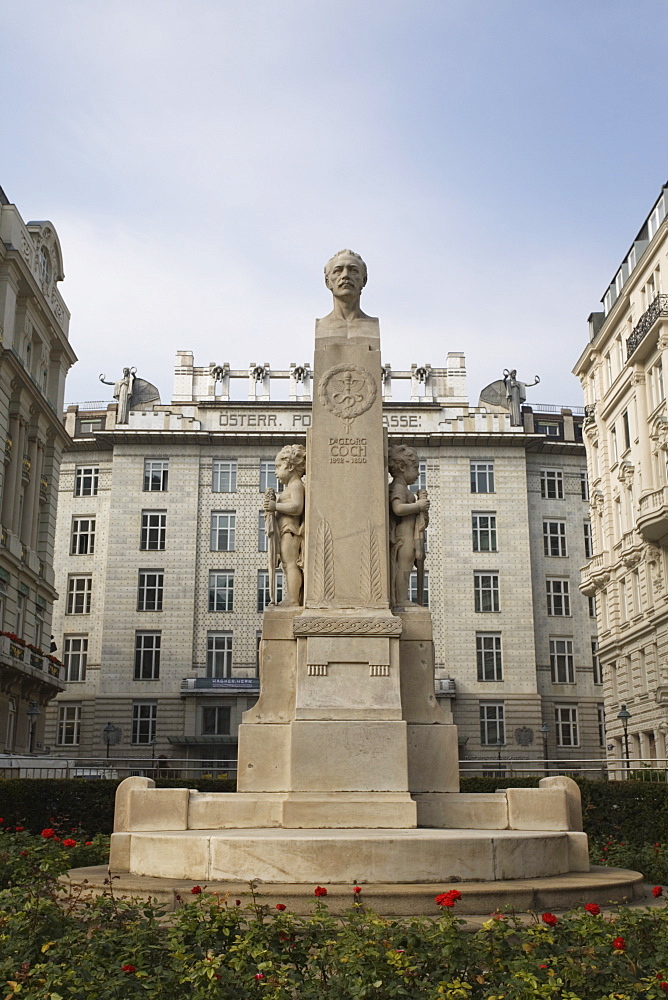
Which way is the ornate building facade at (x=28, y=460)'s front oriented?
to the viewer's right

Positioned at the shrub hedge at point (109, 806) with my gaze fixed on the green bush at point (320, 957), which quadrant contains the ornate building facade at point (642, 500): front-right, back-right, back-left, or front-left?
back-left

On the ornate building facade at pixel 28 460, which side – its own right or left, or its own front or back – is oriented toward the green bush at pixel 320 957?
right

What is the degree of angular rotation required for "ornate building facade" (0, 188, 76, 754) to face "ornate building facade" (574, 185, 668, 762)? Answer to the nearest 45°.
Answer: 0° — it already faces it

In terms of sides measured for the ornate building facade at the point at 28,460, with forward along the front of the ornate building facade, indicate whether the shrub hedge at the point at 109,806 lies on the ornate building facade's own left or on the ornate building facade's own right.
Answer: on the ornate building facade's own right

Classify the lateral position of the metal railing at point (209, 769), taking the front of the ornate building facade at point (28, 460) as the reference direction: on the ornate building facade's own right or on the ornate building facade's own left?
on the ornate building facade's own right
